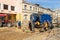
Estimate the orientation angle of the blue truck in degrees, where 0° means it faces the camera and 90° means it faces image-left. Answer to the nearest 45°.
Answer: approximately 45°
